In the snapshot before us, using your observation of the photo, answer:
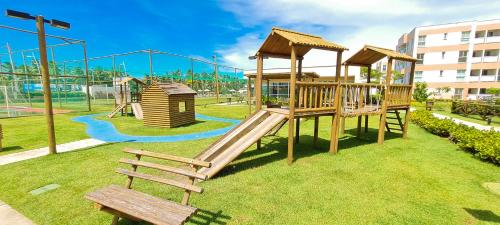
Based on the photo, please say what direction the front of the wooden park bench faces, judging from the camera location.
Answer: facing the viewer and to the left of the viewer

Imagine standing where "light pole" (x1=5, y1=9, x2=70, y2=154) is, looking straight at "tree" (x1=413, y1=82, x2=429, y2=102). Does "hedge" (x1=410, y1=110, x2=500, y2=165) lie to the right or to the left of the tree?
right

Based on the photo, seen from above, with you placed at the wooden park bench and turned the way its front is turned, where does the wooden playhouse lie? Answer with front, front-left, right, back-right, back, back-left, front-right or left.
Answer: back-right

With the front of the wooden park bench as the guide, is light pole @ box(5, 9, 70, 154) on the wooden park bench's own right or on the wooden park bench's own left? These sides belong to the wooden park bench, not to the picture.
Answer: on the wooden park bench's own right

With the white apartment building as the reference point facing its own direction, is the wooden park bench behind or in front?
in front

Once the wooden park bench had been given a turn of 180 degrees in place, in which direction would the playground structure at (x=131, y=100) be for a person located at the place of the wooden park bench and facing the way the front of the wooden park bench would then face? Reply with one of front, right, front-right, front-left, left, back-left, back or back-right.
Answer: front-left

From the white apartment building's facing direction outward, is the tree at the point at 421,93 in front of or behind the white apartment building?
in front

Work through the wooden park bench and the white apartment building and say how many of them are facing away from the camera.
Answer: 0

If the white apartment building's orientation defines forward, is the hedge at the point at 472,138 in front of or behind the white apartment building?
in front

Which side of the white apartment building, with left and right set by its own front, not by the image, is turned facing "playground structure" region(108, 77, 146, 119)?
front

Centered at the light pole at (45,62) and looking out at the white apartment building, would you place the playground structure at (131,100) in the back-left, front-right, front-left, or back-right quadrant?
front-left
